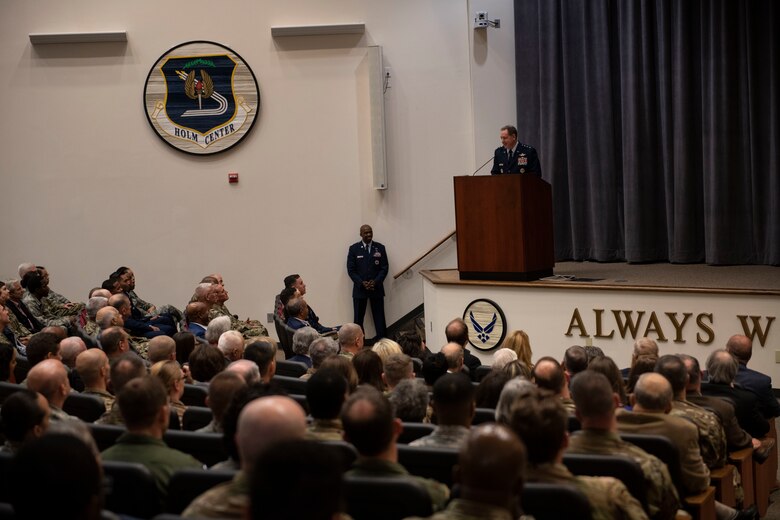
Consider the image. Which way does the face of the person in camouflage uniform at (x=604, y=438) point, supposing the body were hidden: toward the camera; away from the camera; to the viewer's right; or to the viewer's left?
away from the camera

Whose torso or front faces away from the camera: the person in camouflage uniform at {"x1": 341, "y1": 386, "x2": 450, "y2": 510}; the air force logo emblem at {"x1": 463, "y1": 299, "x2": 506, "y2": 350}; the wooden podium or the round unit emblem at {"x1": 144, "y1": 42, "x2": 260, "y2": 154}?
the person in camouflage uniform

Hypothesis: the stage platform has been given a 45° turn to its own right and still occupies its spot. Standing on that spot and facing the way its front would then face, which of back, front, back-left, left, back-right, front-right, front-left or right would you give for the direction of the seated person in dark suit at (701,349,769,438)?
left

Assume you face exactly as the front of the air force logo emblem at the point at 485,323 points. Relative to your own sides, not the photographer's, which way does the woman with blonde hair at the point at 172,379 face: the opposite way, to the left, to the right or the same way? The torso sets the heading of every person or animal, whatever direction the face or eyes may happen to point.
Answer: the opposite way

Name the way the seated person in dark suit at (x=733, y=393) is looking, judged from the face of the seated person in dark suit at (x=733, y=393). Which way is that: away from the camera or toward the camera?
away from the camera

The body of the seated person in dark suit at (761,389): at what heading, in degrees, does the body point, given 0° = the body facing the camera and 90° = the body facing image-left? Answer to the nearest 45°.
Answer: approximately 225°

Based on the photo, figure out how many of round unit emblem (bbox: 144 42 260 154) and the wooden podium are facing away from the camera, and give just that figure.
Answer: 0

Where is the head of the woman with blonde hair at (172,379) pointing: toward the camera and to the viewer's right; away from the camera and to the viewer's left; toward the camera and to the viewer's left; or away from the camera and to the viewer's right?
away from the camera and to the viewer's right

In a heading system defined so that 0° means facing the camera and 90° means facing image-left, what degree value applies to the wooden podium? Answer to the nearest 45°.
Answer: approximately 45°

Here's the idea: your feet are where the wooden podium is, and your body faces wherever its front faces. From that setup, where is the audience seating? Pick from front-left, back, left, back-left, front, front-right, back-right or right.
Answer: front-left

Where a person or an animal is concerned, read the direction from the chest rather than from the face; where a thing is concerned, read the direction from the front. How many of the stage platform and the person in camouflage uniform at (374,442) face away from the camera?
1

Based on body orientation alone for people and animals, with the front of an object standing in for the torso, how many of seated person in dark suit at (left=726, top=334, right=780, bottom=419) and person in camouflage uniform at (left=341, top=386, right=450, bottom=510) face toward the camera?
0

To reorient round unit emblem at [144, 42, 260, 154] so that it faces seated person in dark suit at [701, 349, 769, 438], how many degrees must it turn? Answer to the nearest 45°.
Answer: approximately 45° to its left

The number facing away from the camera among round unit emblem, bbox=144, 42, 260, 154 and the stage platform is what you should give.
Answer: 0

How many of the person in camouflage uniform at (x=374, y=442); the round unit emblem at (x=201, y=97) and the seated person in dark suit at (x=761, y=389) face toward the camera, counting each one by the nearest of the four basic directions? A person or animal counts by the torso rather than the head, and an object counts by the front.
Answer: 1

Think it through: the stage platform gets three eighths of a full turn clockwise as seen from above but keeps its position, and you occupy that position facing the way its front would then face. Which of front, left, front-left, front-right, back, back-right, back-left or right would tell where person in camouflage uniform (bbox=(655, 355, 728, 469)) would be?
back

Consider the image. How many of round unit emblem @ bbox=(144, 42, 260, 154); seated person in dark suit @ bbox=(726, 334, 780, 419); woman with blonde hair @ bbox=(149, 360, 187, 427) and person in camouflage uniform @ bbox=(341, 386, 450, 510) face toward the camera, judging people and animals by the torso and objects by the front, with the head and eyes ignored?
1

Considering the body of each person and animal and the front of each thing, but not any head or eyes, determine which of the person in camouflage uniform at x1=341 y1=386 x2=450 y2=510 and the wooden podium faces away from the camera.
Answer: the person in camouflage uniform

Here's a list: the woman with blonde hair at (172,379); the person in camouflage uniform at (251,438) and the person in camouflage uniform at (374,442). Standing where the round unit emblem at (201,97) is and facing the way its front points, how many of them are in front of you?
3

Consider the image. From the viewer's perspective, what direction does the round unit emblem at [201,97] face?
toward the camera
